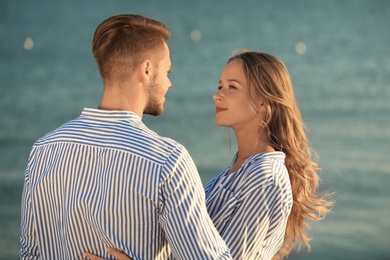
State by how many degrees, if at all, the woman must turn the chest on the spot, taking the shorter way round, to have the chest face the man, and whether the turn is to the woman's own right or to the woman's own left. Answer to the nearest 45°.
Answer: approximately 45° to the woman's own left

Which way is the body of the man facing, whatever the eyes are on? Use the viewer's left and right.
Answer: facing away from the viewer and to the right of the viewer

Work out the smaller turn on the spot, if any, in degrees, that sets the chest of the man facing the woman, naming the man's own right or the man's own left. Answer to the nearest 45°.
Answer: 0° — they already face them

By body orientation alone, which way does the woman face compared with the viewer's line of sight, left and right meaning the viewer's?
facing to the left of the viewer

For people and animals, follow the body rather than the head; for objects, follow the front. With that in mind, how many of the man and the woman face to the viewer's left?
1

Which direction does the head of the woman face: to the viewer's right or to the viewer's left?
to the viewer's left
